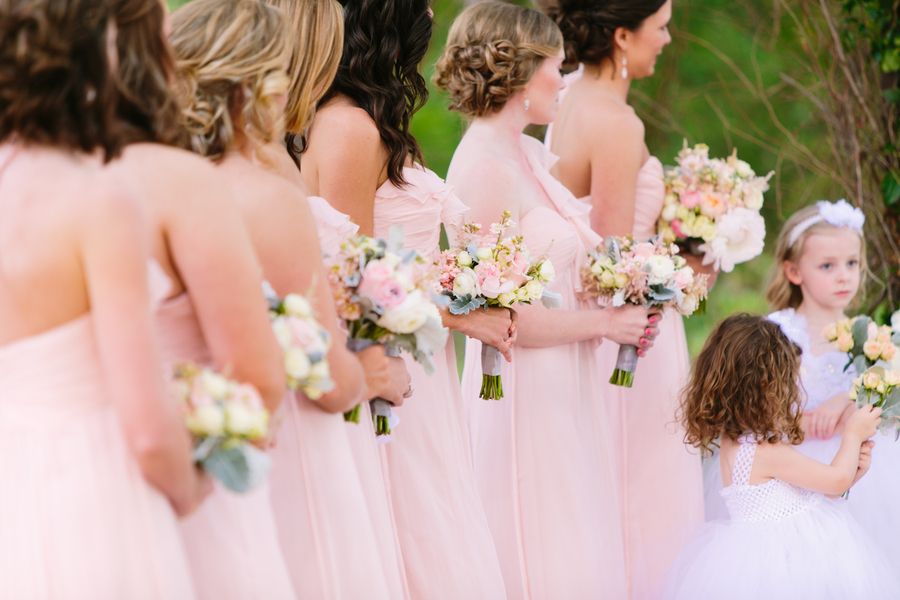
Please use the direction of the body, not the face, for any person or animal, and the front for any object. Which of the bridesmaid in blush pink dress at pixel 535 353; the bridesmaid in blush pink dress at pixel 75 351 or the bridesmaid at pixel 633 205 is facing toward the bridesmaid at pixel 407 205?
the bridesmaid in blush pink dress at pixel 75 351

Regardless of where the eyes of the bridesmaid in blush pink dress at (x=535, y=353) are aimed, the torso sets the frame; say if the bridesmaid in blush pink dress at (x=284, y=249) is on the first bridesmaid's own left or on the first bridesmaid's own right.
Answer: on the first bridesmaid's own right

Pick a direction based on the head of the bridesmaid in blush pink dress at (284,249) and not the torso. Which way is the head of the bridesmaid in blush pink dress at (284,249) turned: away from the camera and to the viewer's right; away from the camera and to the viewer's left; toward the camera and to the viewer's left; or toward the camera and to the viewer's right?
away from the camera and to the viewer's right

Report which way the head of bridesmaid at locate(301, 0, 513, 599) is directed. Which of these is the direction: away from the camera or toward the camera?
away from the camera

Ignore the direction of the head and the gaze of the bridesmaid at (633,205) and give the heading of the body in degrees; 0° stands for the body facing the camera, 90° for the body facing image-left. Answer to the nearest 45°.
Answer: approximately 270°

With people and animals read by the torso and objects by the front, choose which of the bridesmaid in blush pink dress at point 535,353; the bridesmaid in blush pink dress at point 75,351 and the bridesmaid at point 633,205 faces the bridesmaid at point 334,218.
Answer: the bridesmaid in blush pink dress at point 75,351

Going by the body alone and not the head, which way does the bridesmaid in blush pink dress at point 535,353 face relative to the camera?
to the viewer's right

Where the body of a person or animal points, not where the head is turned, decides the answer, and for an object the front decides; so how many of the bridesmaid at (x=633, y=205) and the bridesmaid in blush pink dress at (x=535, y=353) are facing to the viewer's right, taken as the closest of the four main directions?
2

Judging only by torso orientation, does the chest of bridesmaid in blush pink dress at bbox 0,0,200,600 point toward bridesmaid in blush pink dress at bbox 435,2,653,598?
yes
